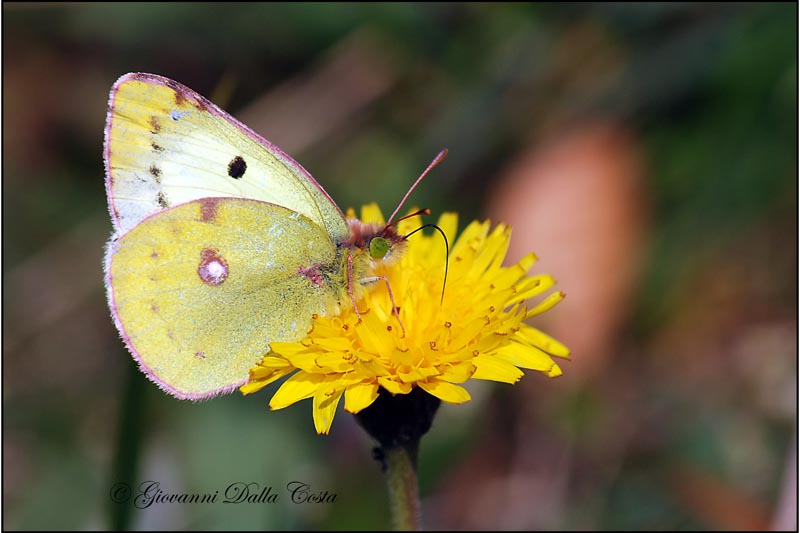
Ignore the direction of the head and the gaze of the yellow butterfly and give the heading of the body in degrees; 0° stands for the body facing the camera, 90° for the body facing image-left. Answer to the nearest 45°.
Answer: approximately 270°
